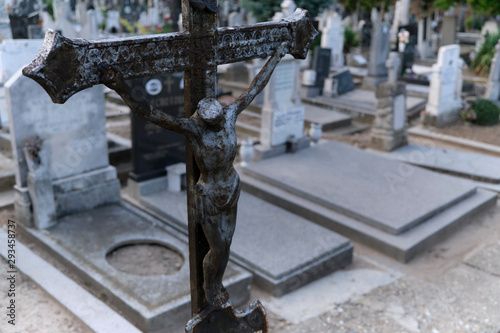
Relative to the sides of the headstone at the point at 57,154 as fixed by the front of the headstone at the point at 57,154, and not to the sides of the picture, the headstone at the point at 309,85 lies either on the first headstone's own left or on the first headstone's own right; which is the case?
on the first headstone's own left

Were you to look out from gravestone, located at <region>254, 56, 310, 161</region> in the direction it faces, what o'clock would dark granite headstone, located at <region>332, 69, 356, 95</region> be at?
The dark granite headstone is roughly at 8 o'clock from the gravestone.

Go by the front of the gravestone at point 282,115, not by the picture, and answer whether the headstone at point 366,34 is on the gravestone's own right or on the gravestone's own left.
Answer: on the gravestone's own left

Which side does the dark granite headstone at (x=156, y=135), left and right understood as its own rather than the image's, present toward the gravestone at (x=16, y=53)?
back

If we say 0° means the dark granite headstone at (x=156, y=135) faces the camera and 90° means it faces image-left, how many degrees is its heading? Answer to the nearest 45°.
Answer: approximately 315°

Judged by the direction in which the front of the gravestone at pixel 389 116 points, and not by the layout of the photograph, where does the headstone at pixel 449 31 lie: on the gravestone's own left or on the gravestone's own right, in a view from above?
on the gravestone's own left

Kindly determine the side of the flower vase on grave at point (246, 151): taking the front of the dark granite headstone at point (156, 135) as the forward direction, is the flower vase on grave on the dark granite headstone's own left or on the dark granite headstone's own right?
on the dark granite headstone's own left

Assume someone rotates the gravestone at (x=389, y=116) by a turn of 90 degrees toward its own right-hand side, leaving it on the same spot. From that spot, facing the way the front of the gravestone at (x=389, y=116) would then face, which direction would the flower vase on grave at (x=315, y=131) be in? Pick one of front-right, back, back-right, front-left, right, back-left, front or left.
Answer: front

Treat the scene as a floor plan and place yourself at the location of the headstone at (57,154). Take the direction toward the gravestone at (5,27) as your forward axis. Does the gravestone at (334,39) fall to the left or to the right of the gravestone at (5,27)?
right

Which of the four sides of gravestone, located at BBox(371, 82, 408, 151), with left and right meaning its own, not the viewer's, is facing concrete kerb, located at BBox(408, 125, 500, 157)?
left
